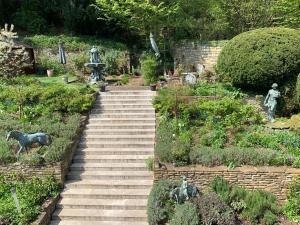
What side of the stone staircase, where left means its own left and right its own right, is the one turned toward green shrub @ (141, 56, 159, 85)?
back

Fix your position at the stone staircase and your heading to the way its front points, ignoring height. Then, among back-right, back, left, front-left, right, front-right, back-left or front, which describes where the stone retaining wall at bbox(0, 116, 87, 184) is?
right

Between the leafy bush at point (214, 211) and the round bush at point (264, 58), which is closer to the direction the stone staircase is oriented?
the leafy bush

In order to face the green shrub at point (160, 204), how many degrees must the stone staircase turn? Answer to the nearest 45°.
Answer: approximately 45° to its left

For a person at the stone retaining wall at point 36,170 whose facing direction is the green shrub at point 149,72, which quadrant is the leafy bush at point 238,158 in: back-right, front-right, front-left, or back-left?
front-right

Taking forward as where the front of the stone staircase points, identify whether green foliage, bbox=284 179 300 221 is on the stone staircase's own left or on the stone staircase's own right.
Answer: on the stone staircase's own left

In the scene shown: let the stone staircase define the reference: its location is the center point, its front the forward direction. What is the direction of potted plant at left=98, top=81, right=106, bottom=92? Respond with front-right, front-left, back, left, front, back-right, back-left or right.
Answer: back

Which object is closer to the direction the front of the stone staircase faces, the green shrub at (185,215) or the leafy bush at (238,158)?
the green shrub

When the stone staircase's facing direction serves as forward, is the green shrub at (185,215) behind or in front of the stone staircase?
in front

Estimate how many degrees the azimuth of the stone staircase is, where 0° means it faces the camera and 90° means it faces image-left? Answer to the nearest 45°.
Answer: approximately 0°

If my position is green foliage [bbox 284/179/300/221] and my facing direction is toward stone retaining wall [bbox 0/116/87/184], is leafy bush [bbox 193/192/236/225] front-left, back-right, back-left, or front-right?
front-left

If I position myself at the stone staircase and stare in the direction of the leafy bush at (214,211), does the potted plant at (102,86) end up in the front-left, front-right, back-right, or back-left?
back-left

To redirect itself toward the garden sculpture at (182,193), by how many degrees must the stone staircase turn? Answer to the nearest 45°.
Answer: approximately 45° to its left

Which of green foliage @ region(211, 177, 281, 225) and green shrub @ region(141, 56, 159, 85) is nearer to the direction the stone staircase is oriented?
the green foliage

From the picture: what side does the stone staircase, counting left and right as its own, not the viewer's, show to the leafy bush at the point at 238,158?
left

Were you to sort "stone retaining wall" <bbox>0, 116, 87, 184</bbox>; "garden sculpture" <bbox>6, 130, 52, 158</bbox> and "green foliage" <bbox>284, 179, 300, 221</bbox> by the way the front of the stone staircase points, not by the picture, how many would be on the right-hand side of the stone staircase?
2

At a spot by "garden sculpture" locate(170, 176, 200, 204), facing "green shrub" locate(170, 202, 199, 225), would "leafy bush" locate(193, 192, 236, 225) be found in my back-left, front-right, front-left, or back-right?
front-left
